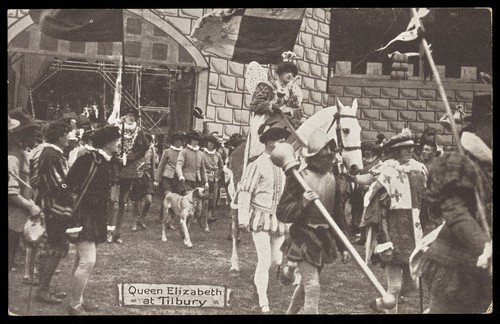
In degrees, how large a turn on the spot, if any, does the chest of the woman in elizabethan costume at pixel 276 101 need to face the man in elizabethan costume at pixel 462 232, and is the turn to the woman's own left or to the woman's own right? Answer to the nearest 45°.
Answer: approximately 45° to the woman's own left

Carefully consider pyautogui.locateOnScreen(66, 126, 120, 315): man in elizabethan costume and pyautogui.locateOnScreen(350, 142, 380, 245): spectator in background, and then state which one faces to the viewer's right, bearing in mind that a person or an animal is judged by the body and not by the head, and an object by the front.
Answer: the man in elizabethan costume

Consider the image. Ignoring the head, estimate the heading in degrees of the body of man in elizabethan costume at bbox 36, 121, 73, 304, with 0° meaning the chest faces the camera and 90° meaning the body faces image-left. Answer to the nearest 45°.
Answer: approximately 270°

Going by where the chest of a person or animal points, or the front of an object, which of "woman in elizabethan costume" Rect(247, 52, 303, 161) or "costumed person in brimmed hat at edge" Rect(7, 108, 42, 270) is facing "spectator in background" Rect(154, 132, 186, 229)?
"costumed person in brimmed hat at edge" Rect(7, 108, 42, 270)

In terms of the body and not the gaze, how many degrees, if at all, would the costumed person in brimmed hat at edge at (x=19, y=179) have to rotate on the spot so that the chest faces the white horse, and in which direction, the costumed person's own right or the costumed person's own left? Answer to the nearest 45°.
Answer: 0° — they already face it

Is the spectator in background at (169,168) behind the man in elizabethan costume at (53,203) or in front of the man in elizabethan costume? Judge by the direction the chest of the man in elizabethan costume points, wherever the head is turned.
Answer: in front

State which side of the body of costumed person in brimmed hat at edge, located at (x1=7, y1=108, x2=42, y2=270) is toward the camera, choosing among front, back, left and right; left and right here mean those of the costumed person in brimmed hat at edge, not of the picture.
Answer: right

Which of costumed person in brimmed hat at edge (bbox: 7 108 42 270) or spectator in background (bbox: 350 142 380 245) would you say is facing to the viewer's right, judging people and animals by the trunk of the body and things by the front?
costumed person in brimmed hat at edge (bbox: 7 108 42 270)

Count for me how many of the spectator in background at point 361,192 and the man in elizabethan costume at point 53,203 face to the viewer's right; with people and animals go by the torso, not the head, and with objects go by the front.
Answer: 1

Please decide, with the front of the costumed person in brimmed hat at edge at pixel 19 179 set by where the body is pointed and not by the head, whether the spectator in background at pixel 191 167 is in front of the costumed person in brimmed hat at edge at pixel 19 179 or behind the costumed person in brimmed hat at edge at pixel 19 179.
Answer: in front

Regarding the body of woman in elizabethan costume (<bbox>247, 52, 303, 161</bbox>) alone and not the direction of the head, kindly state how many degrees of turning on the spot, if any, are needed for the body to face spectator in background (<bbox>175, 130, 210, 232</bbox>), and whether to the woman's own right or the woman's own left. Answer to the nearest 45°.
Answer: approximately 135° to the woman's own right

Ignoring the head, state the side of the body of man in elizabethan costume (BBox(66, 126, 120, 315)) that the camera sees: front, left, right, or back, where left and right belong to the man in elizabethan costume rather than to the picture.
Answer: right

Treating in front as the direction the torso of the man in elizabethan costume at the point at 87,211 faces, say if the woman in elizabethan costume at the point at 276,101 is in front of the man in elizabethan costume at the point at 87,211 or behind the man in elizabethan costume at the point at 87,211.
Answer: in front
